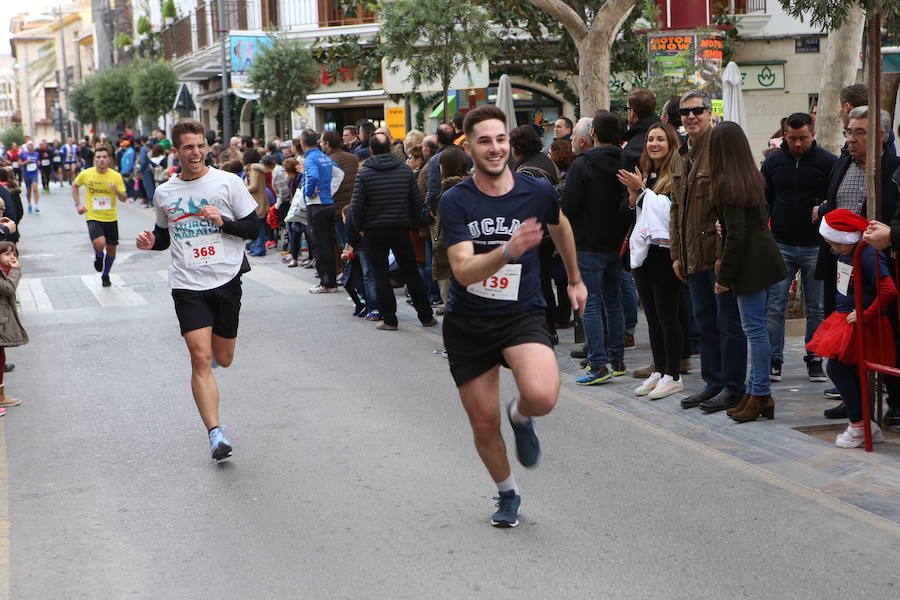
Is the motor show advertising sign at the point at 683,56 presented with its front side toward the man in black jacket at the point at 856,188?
yes

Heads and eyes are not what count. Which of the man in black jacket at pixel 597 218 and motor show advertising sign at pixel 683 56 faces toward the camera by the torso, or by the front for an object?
the motor show advertising sign

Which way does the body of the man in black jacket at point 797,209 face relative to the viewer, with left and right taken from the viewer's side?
facing the viewer

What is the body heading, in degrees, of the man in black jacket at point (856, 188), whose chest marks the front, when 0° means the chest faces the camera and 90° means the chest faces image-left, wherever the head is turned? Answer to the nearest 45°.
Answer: approximately 45°

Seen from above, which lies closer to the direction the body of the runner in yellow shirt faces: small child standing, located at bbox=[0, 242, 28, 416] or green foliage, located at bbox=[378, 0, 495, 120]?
the small child standing

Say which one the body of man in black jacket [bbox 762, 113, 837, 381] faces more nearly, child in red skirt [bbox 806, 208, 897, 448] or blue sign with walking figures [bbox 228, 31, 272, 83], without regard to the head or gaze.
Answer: the child in red skirt

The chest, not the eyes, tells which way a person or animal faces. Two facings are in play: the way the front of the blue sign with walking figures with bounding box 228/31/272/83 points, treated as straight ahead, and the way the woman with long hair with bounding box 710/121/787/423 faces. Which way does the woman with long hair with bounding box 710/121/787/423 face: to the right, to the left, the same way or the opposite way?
the opposite way

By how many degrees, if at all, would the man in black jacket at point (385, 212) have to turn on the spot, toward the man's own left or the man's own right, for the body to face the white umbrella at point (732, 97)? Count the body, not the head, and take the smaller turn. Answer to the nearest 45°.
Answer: approximately 90° to the man's own right

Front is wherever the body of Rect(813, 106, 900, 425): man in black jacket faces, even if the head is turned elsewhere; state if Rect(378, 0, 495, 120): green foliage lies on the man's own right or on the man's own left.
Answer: on the man's own right

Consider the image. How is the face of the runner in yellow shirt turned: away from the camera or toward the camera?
toward the camera

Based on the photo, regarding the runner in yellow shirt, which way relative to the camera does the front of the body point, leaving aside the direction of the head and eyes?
toward the camera

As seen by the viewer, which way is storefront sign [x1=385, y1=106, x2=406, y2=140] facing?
toward the camera

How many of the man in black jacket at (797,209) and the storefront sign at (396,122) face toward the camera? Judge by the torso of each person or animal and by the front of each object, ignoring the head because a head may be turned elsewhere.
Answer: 2

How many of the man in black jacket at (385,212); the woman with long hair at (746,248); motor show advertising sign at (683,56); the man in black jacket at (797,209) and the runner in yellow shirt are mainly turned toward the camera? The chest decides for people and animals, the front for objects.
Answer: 3

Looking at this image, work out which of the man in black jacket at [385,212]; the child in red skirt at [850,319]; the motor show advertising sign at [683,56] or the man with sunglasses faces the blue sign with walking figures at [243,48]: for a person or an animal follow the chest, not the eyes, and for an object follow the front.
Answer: the man in black jacket

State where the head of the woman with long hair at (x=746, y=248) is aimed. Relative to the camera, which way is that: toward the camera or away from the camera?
away from the camera

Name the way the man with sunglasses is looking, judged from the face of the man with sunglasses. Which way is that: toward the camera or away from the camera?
toward the camera

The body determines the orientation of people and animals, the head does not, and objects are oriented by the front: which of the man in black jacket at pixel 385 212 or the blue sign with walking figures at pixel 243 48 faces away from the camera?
the man in black jacket

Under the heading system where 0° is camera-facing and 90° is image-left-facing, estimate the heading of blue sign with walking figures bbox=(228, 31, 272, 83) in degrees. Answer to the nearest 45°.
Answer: approximately 0°
